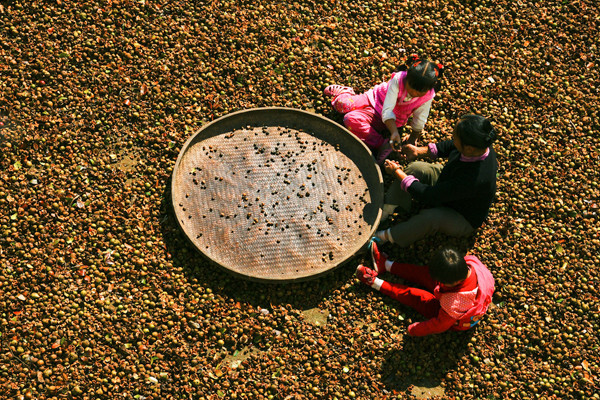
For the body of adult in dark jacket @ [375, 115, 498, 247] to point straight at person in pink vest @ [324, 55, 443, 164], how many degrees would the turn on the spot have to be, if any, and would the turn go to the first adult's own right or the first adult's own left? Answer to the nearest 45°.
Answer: approximately 45° to the first adult's own right

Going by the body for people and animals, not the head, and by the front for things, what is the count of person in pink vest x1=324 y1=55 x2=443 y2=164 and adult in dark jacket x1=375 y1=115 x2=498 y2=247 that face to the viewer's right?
0

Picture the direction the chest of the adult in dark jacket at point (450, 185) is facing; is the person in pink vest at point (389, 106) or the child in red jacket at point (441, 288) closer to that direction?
the person in pink vest

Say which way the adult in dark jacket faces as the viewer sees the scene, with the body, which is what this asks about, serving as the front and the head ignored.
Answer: to the viewer's left

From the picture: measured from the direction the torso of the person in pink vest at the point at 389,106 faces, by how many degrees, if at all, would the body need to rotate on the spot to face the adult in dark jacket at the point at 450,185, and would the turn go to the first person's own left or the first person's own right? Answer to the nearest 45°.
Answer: approximately 90° to the first person's own left

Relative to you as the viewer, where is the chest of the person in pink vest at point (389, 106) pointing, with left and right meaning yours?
facing the viewer and to the left of the viewer

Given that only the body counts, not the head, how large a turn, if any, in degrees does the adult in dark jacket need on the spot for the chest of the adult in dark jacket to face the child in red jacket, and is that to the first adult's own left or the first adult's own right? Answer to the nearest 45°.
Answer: approximately 90° to the first adult's own left

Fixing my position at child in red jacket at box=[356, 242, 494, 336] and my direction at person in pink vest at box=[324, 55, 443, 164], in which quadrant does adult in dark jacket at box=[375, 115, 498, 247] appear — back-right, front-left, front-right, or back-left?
front-right

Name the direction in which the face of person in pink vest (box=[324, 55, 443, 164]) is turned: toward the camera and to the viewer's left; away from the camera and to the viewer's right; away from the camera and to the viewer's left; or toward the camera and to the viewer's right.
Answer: toward the camera and to the viewer's left
